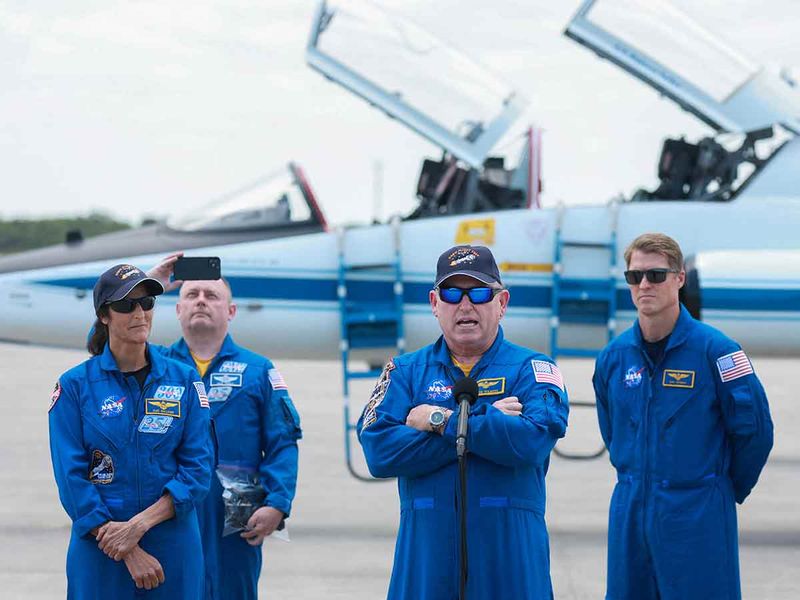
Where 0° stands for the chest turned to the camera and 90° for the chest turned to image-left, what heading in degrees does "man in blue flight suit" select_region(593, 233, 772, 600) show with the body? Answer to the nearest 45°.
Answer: approximately 45°

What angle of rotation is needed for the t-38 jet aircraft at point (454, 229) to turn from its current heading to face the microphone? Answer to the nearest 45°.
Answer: approximately 90° to its left

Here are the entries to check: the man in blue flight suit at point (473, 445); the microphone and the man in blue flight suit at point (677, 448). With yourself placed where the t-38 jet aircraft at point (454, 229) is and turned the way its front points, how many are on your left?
3

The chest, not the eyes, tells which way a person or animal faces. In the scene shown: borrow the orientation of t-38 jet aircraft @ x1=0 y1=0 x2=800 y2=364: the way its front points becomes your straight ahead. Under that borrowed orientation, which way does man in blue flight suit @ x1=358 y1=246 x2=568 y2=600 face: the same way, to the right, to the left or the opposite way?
to the left

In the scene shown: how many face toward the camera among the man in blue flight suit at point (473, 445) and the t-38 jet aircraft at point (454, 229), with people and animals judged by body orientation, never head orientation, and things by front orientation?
1

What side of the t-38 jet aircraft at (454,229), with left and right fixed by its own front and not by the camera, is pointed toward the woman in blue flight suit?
left

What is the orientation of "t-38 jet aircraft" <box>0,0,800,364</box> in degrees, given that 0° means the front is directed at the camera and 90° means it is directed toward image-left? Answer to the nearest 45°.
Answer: approximately 90°
